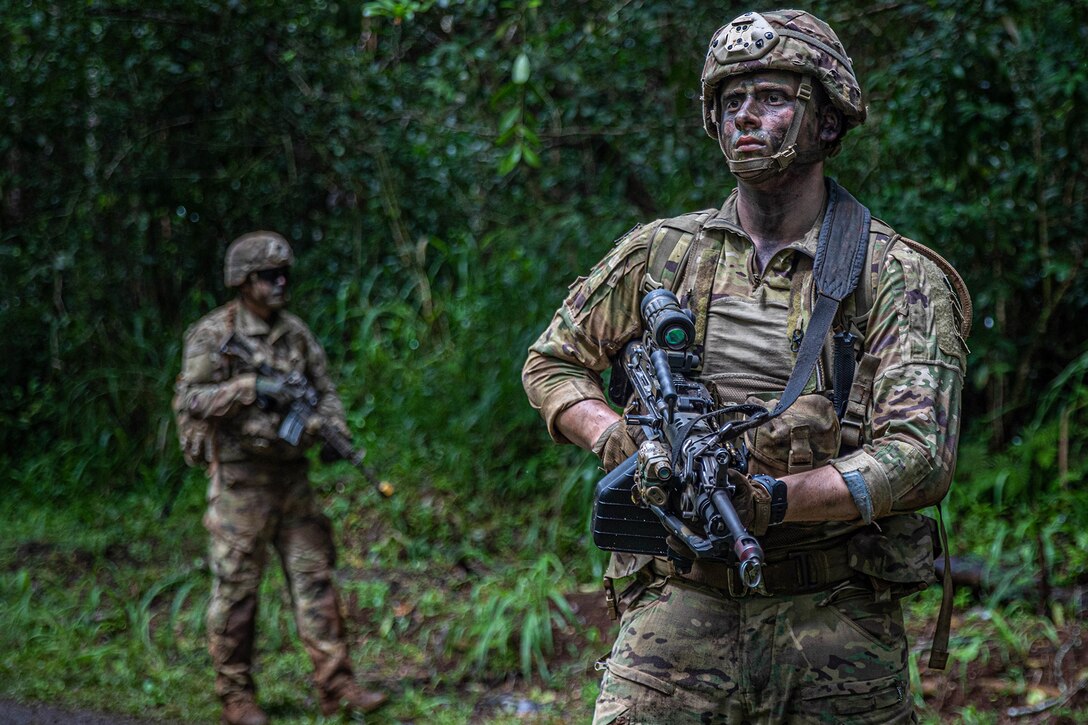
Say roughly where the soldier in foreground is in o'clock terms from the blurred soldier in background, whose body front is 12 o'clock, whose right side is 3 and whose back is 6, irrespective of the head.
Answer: The soldier in foreground is roughly at 1 o'clock from the blurred soldier in background.

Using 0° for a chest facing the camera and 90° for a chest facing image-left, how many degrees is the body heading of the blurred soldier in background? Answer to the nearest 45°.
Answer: approximately 315°

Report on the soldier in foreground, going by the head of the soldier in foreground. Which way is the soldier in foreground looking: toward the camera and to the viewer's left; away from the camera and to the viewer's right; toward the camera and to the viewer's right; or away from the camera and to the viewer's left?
toward the camera and to the viewer's left
